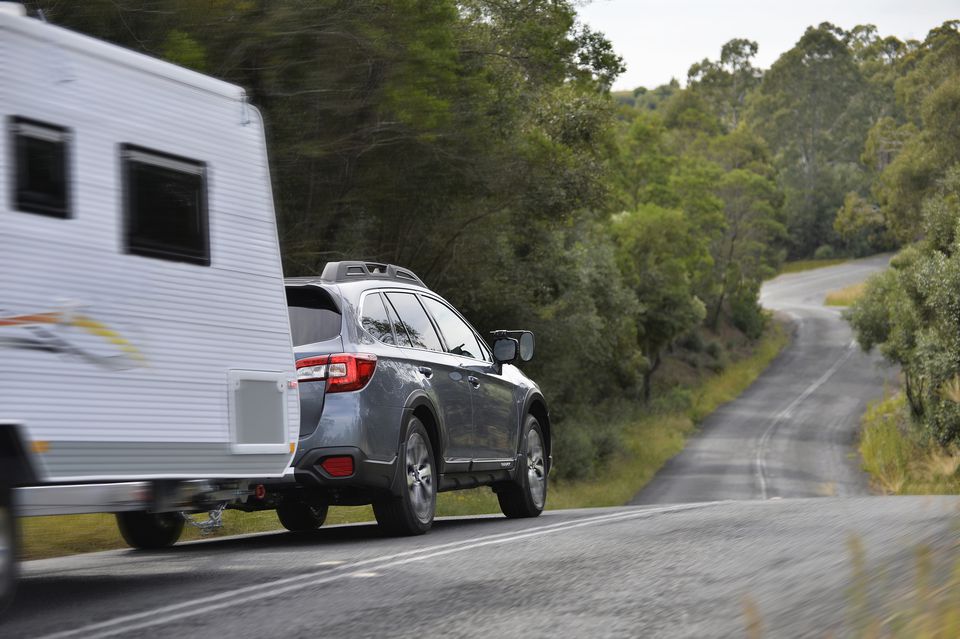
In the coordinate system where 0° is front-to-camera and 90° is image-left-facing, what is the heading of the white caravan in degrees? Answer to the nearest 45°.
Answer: approximately 225°

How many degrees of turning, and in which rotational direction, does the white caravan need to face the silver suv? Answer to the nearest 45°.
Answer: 0° — it already faces it

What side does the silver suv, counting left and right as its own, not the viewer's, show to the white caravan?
back

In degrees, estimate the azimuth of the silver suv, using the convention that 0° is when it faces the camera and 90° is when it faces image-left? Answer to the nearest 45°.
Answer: approximately 225°

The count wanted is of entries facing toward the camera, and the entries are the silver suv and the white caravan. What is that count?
0
